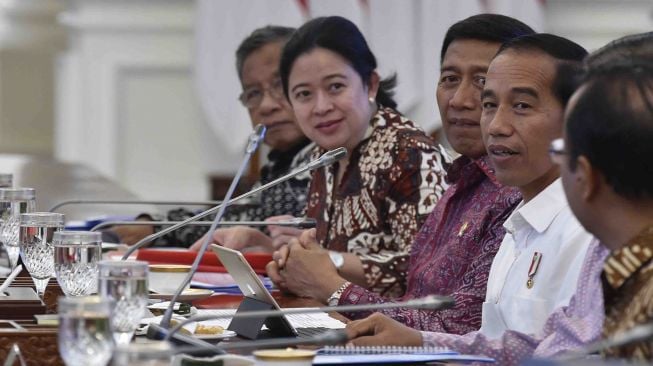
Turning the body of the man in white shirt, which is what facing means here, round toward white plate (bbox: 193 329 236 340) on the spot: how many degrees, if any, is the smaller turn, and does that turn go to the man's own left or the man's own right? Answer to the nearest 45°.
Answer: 0° — they already face it

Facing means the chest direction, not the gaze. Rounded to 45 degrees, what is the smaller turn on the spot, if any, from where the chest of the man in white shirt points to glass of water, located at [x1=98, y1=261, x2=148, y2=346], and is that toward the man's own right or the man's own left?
0° — they already face it

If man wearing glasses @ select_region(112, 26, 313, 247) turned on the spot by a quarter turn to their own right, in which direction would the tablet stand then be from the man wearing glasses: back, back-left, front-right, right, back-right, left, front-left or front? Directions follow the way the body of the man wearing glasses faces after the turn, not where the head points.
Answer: back-left

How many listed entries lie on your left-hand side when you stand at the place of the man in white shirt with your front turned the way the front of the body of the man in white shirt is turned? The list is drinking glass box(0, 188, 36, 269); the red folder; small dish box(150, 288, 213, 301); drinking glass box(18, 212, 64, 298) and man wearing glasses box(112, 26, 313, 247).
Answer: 0

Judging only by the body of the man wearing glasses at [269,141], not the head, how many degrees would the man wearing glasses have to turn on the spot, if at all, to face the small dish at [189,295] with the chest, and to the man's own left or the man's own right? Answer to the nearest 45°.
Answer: approximately 45° to the man's own left

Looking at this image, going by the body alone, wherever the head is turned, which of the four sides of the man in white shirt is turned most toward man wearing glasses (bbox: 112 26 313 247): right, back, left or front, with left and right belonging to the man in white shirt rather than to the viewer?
right

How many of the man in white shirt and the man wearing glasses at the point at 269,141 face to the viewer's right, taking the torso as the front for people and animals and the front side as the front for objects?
0

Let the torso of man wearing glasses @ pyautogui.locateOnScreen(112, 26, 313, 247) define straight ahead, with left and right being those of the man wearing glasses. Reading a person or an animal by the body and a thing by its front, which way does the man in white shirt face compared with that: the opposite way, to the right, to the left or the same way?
the same way

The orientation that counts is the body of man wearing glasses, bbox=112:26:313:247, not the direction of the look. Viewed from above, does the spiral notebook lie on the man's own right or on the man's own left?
on the man's own left

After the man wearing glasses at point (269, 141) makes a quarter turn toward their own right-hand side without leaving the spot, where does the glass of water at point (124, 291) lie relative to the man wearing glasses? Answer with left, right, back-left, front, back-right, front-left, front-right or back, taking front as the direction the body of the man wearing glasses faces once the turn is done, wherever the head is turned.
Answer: back-left

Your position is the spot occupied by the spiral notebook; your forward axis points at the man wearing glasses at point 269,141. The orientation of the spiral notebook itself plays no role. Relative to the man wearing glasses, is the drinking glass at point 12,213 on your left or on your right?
left

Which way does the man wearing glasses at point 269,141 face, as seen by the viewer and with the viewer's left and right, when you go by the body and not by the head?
facing the viewer and to the left of the viewer
